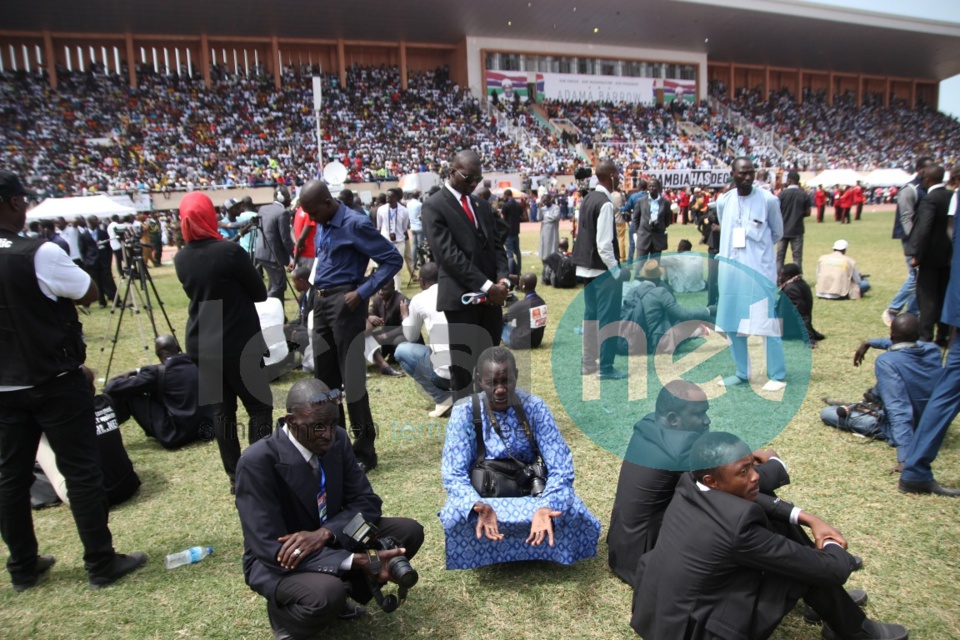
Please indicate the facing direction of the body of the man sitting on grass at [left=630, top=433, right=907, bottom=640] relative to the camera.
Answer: to the viewer's right

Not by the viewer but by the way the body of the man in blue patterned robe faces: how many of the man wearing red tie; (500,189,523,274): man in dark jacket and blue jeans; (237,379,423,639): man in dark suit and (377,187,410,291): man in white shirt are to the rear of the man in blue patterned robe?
3
